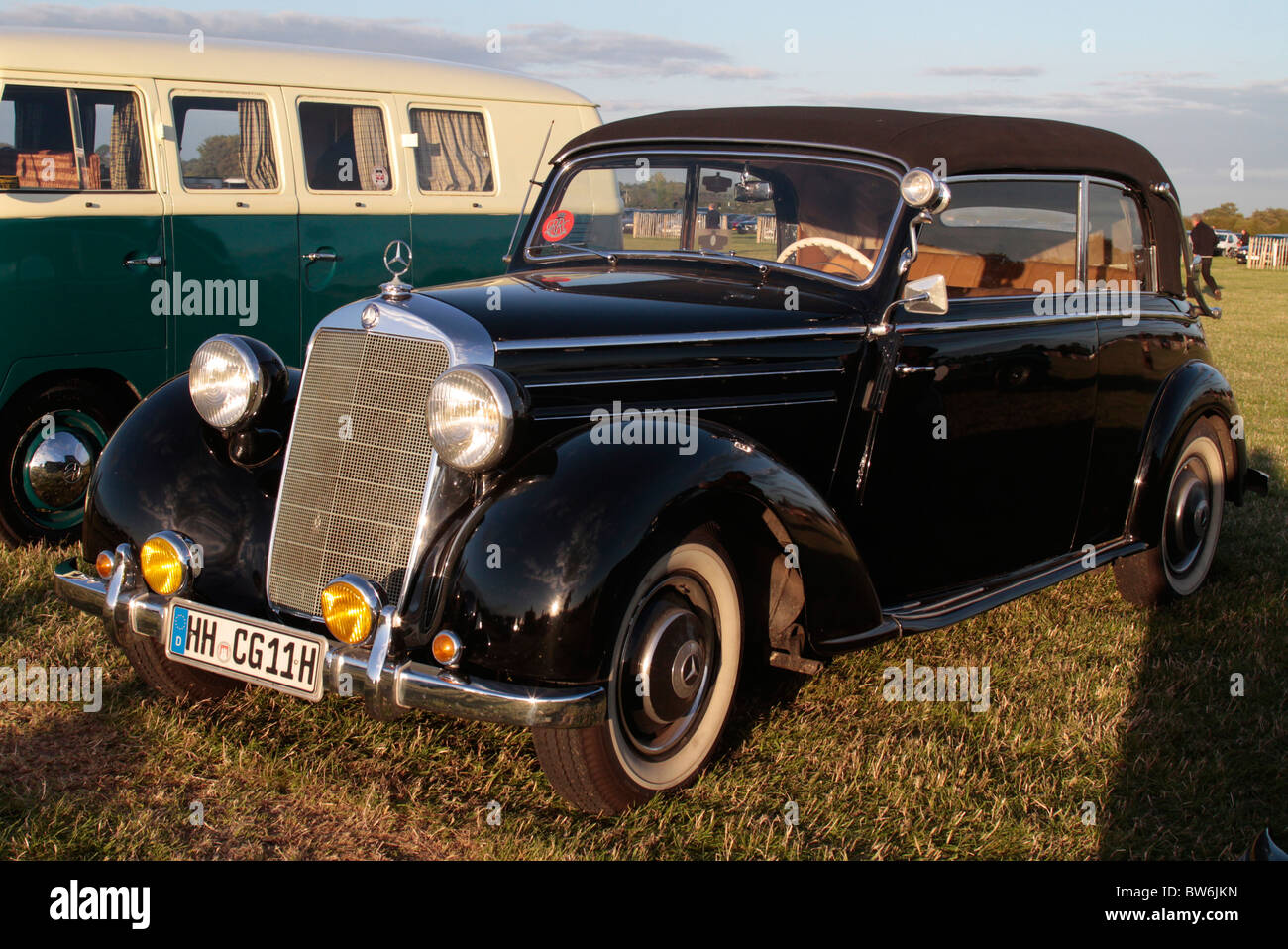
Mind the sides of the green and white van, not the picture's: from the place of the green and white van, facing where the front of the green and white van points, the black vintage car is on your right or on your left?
on your left

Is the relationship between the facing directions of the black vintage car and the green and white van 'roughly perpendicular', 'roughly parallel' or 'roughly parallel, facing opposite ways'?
roughly parallel

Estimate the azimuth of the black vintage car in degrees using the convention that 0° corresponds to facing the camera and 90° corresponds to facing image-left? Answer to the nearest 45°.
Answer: approximately 45°

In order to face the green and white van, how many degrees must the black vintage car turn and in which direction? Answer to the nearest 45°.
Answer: approximately 90° to its right

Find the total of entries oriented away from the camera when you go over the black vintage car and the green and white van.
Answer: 0

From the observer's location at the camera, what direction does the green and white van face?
facing the viewer and to the left of the viewer
